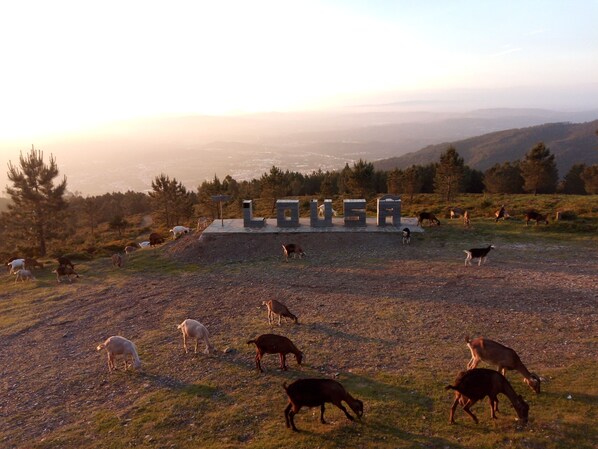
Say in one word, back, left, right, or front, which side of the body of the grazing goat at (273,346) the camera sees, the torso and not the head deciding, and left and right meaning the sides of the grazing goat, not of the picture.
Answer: right

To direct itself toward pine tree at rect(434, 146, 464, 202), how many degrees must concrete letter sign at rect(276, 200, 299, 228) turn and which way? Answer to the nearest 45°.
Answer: approximately 135° to its left
